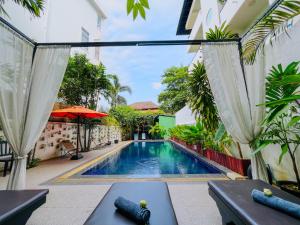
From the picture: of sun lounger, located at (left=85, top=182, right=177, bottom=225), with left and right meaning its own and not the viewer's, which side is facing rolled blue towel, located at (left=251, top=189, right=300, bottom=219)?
right

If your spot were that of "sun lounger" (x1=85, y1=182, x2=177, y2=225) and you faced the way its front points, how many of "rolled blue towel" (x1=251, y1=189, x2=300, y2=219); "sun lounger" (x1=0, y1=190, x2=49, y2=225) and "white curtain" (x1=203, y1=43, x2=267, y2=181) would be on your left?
1

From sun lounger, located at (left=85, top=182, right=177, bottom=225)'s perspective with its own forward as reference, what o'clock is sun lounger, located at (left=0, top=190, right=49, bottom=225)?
sun lounger, located at (left=0, top=190, right=49, bottom=225) is roughly at 9 o'clock from sun lounger, located at (left=85, top=182, right=177, bottom=225).

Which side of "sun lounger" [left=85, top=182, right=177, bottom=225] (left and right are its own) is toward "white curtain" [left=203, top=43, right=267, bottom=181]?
right

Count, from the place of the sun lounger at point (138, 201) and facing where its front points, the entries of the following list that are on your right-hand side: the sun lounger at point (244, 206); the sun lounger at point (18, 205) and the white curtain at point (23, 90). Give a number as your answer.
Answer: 1

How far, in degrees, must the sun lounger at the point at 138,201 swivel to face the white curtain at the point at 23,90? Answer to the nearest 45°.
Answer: approximately 45° to its left

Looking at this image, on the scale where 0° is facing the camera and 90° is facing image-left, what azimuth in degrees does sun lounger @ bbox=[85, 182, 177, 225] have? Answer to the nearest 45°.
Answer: approximately 180°

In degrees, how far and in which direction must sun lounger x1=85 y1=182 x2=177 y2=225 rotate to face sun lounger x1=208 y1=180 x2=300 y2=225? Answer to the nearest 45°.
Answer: approximately 90° to its right
